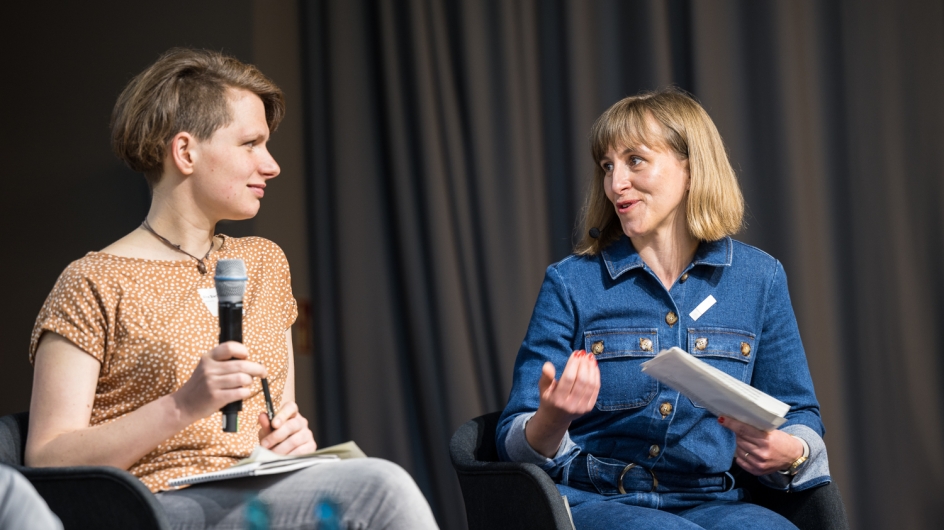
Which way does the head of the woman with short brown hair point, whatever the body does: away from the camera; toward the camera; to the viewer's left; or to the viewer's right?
to the viewer's right

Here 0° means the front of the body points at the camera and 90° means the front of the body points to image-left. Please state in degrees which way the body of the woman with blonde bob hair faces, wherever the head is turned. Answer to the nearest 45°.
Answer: approximately 0°

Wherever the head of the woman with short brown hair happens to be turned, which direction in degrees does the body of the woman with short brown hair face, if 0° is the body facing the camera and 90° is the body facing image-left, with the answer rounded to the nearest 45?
approximately 315°

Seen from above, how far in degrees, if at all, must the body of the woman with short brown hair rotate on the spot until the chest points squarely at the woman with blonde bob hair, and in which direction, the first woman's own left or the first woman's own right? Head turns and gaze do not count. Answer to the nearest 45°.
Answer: approximately 45° to the first woman's own left

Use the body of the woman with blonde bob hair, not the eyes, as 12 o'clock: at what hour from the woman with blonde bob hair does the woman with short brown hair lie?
The woman with short brown hair is roughly at 2 o'clock from the woman with blonde bob hair.

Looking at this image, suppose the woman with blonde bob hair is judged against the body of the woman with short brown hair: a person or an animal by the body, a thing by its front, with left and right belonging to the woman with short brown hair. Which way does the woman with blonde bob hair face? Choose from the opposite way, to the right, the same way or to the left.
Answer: to the right
